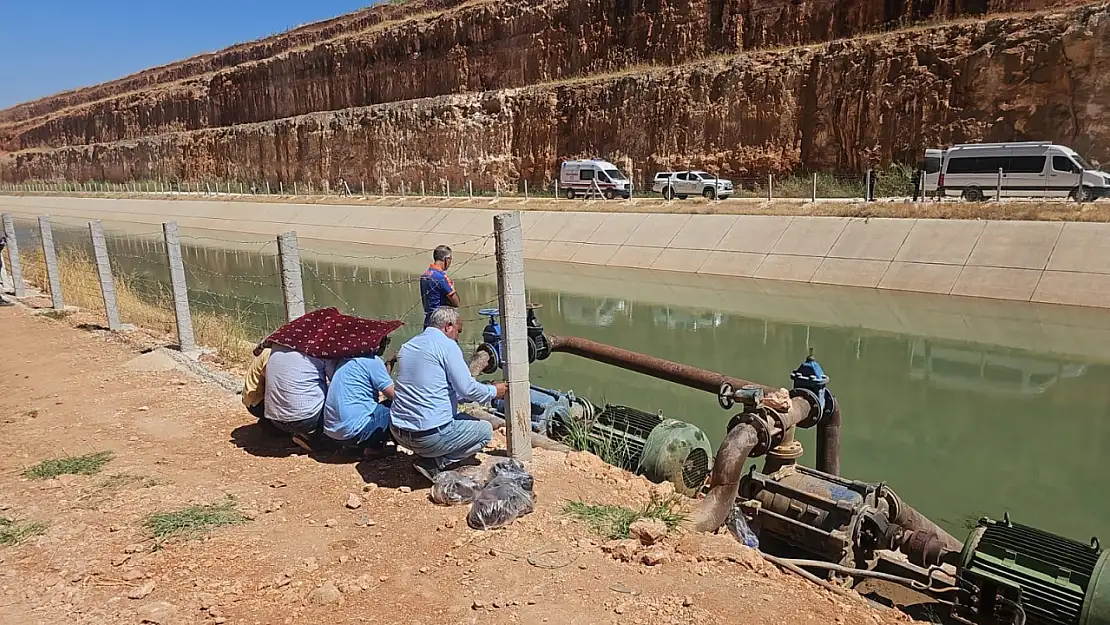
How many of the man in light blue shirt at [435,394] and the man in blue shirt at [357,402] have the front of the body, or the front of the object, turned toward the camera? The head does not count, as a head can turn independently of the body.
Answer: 0

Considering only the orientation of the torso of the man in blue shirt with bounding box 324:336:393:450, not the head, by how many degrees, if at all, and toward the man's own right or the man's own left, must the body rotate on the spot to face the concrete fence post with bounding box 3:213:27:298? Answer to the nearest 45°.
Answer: approximately 90° to the man's own left

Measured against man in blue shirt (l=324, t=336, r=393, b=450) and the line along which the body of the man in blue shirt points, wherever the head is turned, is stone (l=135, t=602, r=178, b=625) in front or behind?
behind

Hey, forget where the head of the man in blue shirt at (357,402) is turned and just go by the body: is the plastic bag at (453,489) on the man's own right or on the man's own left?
on the man's own right

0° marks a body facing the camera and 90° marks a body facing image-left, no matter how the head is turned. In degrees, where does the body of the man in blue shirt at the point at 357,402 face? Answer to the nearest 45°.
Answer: approximately 225°

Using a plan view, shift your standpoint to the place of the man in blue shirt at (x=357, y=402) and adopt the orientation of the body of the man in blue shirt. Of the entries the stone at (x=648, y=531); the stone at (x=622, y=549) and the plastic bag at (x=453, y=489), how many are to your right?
3

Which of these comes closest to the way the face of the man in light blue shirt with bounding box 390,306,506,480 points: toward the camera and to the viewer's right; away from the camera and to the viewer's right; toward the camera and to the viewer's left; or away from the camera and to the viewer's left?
away from the camera and to the viewer's right

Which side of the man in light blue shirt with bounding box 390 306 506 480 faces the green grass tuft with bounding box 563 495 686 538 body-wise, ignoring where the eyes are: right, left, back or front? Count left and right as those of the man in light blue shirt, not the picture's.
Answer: right

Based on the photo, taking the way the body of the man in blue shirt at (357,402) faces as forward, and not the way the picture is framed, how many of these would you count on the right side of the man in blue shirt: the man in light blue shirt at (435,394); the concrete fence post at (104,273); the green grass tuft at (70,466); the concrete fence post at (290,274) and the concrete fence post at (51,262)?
1

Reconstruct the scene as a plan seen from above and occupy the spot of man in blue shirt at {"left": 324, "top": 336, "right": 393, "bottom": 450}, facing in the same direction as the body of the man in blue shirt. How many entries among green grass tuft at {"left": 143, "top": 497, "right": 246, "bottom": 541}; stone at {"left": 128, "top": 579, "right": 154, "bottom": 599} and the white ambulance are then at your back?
2

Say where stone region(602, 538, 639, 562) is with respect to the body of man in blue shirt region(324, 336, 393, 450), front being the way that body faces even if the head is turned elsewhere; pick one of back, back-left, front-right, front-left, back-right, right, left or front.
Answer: right

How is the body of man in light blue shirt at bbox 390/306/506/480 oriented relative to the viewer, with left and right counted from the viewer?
facing away from the viewer and to the right of the viewer

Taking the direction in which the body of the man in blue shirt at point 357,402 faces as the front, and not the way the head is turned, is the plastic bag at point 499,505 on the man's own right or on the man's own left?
on the man's own right

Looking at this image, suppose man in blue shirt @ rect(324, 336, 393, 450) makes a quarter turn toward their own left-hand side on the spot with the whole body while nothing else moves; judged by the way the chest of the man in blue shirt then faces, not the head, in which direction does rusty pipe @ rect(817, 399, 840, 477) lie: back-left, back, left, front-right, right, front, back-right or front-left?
back-right

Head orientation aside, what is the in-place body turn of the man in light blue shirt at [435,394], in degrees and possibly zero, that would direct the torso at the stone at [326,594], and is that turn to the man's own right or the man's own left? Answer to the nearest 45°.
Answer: approximately 180°

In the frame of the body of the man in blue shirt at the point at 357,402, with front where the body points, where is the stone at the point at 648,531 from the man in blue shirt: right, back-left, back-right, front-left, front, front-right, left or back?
right

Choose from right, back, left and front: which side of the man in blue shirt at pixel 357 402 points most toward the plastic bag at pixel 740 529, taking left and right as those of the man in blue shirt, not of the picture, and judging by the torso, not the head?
right
